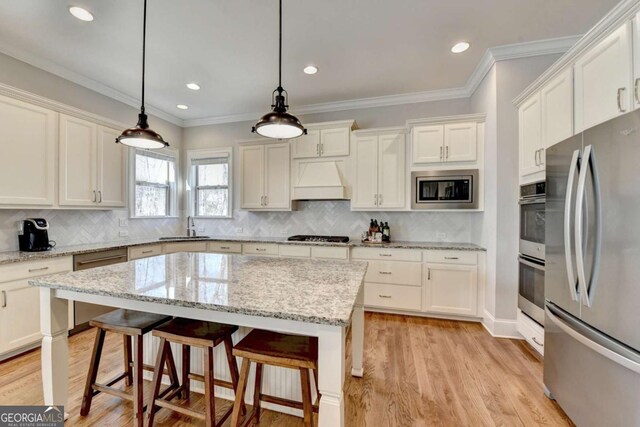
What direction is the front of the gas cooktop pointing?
toward the camera

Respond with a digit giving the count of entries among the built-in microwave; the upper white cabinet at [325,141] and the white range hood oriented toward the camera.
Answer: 3

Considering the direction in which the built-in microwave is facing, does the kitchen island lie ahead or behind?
ahead

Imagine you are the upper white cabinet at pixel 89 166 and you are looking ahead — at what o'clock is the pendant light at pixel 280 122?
The pendant light is roughly at 1 o'clock from the upper white cabinet.

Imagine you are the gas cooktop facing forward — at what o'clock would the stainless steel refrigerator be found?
The stainless steel refrigerator is roughly at 11 o'clock from the gas cooktop.

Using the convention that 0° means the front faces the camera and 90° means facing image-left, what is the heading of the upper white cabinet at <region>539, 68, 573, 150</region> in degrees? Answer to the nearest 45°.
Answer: approximately 45°

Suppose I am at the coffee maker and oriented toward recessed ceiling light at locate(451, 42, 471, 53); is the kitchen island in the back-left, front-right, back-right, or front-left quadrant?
front-right

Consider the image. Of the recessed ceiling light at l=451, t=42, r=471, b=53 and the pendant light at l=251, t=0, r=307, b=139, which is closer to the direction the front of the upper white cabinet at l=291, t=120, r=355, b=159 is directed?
the pendant light

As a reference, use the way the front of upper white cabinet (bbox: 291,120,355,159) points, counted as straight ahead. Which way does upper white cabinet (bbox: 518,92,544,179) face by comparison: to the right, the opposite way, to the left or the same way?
to the right

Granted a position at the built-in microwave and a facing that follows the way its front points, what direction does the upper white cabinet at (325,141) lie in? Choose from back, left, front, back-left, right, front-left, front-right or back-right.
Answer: right

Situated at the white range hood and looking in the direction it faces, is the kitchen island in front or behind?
in front

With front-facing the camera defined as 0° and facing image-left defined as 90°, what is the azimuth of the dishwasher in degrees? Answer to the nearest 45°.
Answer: approximately 315°

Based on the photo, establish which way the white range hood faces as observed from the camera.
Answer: facing the viewer

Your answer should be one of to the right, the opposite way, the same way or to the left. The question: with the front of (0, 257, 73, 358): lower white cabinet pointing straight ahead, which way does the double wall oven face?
the opposite way

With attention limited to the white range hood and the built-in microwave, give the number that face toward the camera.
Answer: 2

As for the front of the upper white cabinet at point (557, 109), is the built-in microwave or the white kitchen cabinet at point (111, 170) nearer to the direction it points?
the white kitchen cabinet

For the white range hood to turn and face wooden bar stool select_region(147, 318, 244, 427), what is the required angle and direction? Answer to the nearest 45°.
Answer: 0° — it already faces it
